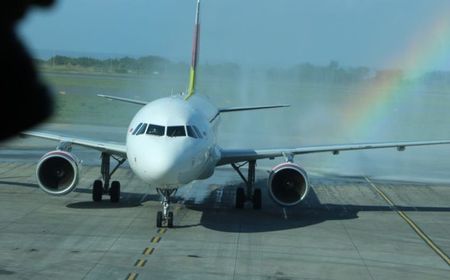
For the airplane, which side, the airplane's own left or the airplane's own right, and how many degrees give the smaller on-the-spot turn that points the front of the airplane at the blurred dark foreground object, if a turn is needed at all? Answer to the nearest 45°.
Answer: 0° — it already faces it

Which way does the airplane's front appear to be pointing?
toward the camera
